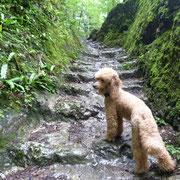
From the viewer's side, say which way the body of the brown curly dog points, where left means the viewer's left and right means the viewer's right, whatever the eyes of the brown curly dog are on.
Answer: facing away from the viewer and to the left of the viewer
